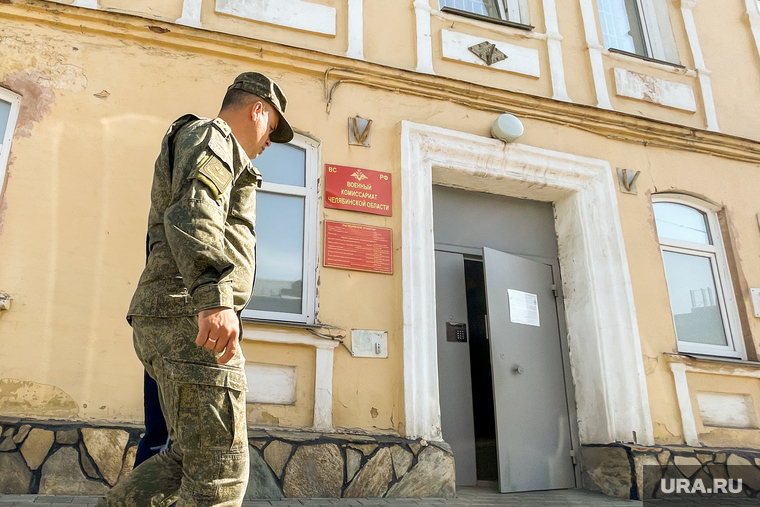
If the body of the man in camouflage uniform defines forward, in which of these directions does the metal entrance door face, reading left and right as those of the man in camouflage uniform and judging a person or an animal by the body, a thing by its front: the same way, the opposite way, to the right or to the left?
to the right

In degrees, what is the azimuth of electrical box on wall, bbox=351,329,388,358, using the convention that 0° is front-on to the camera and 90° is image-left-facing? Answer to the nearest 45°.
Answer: approximately 0°

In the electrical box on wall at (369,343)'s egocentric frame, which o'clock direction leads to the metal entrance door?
The metal entrance door is roughly at 8 o'clock from the electrical box on wall.

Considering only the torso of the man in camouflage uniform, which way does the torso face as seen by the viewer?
to the viewer's right

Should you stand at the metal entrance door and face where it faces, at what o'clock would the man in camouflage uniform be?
The man in camouflage uniform is roughly at 2 o'clock from the metal entrance door.

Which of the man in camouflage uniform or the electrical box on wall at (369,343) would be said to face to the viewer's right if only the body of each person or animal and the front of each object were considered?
the man in camouflage uniform

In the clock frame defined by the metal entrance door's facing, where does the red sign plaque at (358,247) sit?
The red sign plaque is roughly at 3 o'clock from the metal entrance door.

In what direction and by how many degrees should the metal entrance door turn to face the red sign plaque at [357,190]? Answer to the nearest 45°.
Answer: approximately 90° to its right

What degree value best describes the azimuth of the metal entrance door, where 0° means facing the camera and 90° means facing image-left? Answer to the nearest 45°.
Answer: approximately 315°

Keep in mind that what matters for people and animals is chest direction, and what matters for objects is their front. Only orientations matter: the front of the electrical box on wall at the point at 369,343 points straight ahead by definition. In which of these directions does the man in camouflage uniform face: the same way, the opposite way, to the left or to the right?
to the left

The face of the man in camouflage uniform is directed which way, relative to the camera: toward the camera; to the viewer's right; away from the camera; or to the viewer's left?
to the viewer's right

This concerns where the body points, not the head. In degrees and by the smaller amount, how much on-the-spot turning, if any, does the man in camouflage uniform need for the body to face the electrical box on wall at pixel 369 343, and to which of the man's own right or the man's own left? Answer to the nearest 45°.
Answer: approximately 45° to the man's own left

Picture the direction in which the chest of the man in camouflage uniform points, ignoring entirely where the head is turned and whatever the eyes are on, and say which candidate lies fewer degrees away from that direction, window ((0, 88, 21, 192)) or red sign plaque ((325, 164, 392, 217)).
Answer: the red sign plaque

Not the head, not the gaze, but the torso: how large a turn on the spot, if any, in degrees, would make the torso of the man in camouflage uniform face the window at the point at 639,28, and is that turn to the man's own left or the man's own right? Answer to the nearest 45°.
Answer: approximately 45° to the man's own left

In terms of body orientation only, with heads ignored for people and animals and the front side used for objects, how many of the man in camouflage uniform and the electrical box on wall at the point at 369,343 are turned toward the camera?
1
